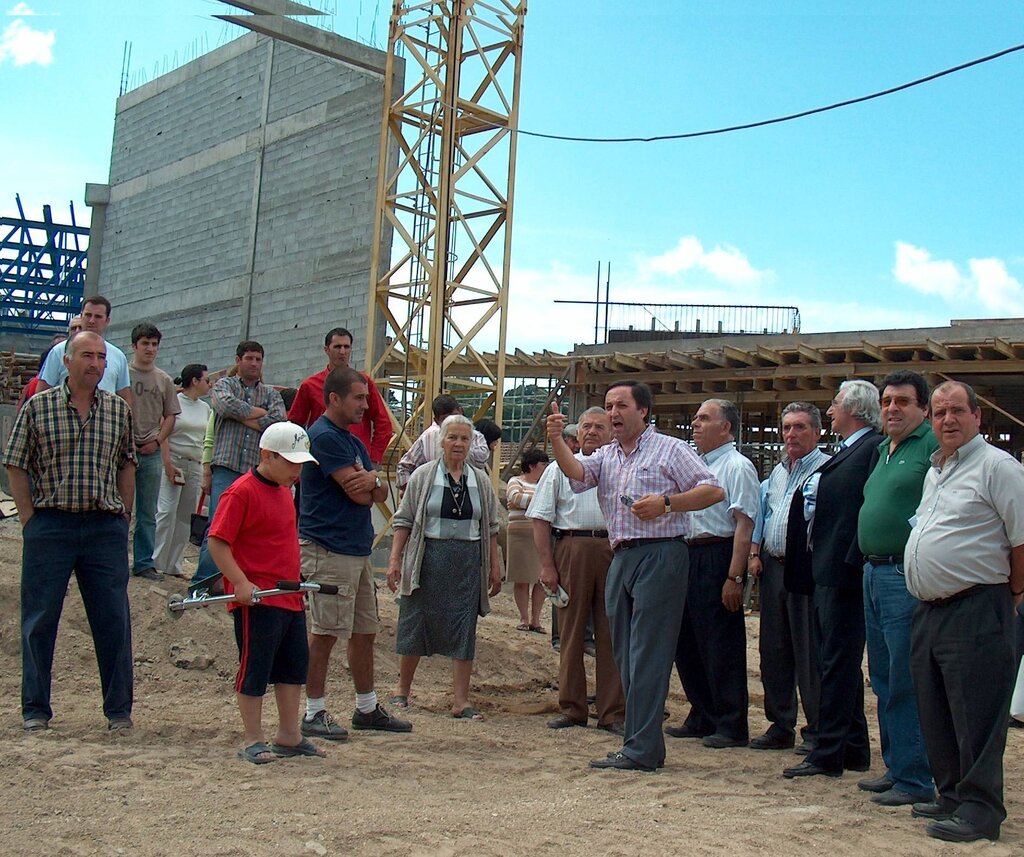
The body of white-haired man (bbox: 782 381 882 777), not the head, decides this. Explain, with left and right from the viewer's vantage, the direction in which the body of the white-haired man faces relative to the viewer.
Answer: facing to the left of the viewer

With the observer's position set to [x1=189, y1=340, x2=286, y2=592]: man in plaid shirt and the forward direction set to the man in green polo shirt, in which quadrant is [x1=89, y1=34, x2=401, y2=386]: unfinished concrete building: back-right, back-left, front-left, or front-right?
back-left

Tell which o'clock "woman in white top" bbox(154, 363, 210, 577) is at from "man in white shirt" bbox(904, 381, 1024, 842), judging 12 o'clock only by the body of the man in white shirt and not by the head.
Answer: The woman in white top is roughly at 2 o'clock from the man in white shirt.

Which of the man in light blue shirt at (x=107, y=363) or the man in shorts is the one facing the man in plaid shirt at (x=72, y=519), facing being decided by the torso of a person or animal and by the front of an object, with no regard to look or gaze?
the man in light blue shirt

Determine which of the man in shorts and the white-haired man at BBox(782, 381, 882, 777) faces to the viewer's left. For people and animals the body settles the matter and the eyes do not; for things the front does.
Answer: the white-haired man

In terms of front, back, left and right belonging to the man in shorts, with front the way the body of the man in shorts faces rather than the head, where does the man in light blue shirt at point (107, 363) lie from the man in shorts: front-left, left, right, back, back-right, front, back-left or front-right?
back

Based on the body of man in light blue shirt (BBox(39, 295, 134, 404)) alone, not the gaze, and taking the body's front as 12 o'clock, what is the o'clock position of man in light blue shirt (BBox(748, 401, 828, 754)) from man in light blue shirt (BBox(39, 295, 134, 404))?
man in light blue shirt (BBox(748, 401, 828, 754)) is roughly at 10 o'clock from man in light blue shirt (BBox(39, 295, 134, 404)).

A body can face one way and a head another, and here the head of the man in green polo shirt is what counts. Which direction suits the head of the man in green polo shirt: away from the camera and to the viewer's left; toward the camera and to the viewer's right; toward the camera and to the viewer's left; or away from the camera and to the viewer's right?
toward the camera and to the viewer's left

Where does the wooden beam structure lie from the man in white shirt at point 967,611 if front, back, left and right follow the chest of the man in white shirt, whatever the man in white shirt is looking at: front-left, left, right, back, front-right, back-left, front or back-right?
back-right

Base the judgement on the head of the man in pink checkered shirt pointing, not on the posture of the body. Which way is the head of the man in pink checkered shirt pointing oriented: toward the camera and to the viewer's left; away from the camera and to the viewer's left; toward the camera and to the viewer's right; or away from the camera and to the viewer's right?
toward the camera and to the viewer's left

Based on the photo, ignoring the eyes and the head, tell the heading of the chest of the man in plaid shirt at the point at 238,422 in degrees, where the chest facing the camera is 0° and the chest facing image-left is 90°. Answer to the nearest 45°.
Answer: approximately 315°

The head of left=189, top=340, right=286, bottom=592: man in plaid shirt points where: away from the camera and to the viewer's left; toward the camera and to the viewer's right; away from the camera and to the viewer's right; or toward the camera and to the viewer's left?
toward the camera and to the viewer's right

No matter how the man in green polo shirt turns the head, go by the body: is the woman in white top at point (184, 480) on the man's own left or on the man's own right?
on the man's own right

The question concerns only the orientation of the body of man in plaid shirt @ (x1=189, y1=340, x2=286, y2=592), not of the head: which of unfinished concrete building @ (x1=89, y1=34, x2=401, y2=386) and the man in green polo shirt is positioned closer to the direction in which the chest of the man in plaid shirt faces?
the man in green polo shirt
